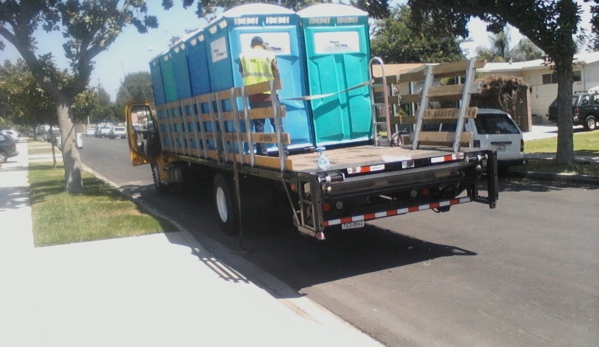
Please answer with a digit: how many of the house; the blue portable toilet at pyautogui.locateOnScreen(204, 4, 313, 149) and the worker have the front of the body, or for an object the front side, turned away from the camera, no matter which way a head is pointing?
1

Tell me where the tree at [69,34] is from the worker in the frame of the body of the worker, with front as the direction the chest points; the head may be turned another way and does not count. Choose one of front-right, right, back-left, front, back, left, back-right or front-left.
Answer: front-left

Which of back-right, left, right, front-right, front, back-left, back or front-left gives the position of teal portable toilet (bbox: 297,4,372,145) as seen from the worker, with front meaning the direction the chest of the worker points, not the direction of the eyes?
front-right

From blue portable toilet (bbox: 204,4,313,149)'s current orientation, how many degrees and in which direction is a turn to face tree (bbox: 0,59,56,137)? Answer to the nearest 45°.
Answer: approximately 135° to its right

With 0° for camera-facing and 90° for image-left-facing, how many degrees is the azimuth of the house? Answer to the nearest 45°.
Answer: approximately 45°

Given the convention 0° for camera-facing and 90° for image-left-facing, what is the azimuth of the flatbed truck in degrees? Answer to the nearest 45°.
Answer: approximately 135°

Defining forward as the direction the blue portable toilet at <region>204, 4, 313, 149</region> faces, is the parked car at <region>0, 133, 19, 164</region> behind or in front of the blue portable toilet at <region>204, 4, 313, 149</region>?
behind

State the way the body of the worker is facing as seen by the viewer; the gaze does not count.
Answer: away from the camera
